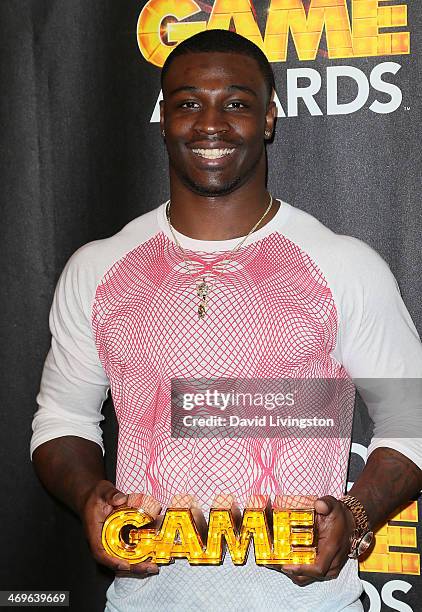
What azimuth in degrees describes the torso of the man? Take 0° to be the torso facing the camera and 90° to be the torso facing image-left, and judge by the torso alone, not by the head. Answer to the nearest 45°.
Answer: approximately 0°
